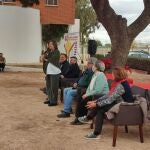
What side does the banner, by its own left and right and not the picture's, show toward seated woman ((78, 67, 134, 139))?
front

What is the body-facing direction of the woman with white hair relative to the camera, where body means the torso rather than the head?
to the viewer's left

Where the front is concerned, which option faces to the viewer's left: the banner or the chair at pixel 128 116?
the chair

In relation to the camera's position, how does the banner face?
facing the viewer

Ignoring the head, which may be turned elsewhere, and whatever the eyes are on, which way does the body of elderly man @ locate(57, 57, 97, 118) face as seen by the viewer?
to the viewer's left

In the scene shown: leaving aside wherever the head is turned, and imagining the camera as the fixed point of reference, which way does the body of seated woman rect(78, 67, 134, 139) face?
to the viewer's left

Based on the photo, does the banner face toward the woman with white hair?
yes

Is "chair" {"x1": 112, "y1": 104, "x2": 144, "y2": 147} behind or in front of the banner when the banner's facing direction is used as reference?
in front

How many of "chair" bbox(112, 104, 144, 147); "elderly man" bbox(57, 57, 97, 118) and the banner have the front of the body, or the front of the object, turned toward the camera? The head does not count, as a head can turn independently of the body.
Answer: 1

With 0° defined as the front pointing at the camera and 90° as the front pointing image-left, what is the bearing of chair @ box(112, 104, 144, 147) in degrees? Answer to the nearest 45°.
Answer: approximately 90°
